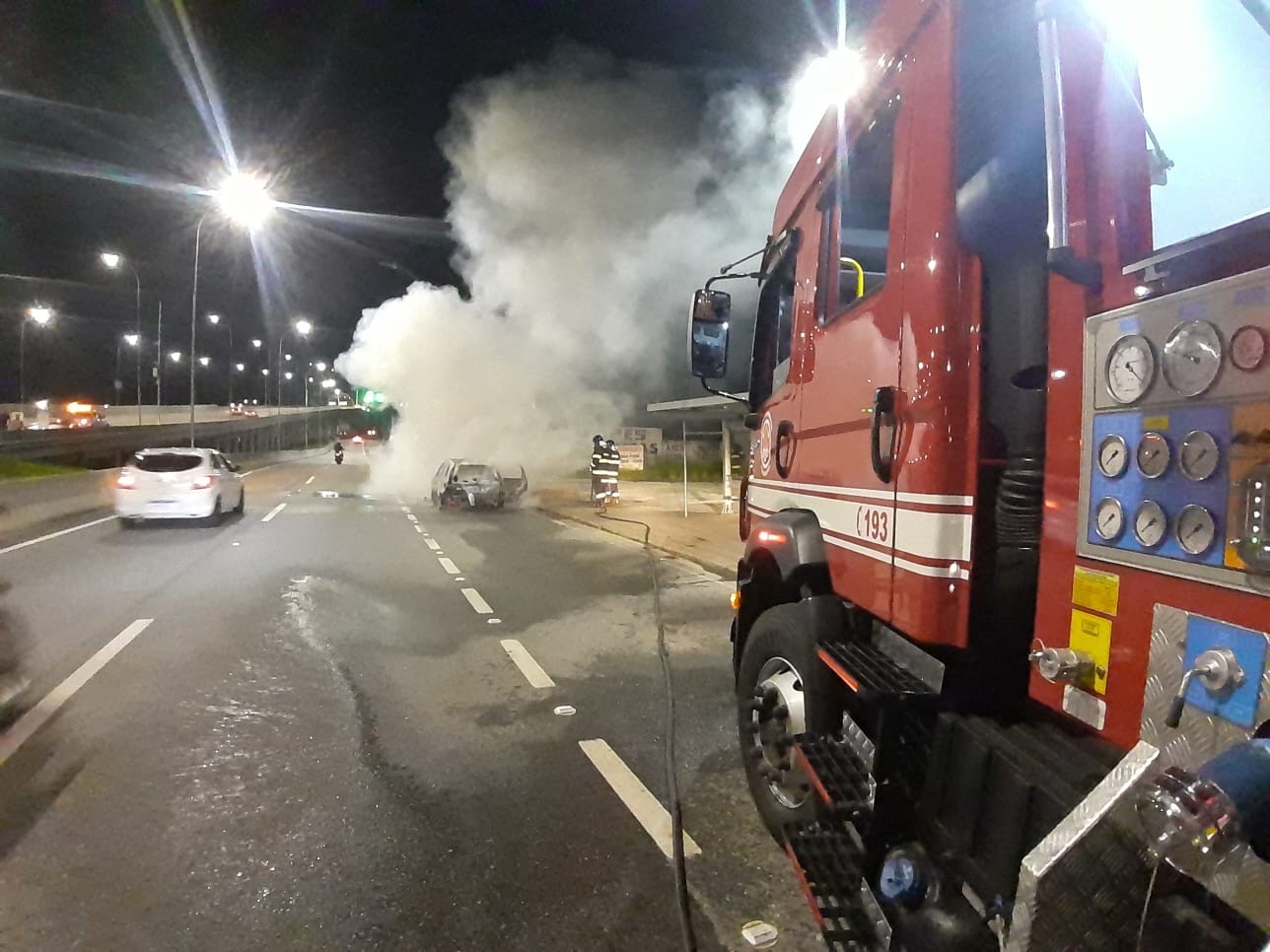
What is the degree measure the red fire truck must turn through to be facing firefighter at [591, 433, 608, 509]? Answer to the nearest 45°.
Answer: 0° — it already faces them

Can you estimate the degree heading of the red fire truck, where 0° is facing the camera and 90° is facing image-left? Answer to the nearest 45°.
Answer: approximately 135°

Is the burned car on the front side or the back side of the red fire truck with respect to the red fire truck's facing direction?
on the front side

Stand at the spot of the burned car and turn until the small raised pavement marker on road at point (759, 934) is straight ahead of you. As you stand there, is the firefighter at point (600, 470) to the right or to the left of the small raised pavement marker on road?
left

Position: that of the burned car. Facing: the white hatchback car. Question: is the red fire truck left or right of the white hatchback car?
left

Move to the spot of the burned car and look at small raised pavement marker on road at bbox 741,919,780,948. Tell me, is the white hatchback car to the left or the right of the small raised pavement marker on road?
right
